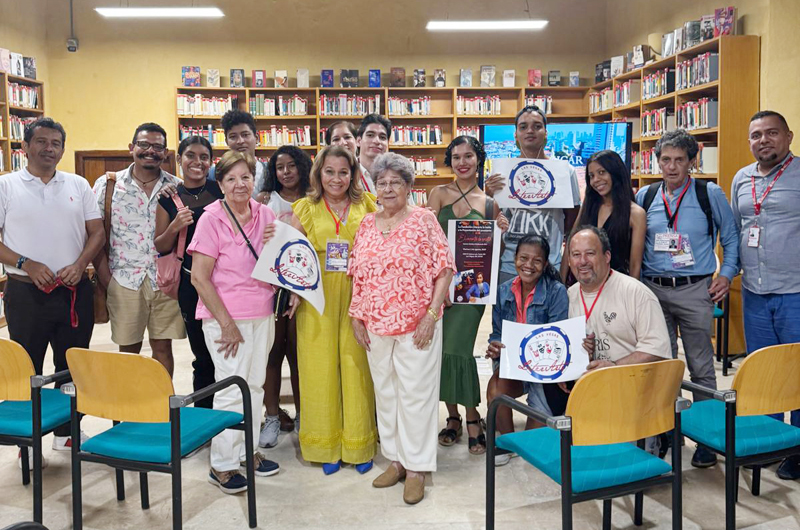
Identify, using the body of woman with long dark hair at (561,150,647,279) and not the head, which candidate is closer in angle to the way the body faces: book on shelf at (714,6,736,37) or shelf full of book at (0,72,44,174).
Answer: the shelf full of book

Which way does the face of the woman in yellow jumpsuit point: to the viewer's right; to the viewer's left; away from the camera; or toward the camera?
toward the camera

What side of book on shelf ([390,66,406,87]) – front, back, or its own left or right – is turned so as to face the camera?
front

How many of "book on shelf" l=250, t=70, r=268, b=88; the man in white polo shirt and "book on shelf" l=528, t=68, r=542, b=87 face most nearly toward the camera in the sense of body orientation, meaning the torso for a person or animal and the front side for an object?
3

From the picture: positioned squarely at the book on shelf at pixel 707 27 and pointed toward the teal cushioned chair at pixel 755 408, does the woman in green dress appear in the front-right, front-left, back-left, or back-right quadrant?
front-right

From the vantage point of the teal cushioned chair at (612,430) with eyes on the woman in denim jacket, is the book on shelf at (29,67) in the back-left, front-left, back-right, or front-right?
front-left

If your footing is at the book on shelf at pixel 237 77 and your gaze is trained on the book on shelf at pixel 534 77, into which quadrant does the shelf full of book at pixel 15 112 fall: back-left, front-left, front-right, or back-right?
back-right

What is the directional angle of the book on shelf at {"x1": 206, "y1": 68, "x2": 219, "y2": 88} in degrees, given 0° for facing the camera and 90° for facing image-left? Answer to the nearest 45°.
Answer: approximately 0°

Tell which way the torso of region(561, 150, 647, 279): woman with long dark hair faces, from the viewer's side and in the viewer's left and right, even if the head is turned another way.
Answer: facing the viewer and to the left of the viewer

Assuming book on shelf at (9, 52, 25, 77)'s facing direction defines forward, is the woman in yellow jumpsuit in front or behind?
in front

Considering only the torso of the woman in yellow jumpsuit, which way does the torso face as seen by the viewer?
toward the camera

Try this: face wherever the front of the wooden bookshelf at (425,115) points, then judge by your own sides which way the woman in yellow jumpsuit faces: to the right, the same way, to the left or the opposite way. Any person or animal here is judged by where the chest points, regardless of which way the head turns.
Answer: the same way

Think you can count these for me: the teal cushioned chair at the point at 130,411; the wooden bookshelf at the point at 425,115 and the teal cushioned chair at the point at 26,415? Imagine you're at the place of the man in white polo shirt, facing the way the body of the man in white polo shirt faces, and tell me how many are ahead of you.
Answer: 2

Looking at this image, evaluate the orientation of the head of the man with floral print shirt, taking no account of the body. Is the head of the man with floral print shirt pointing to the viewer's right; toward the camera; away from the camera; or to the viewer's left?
toward the camera

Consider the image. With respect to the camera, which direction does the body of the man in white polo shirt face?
toward the camera

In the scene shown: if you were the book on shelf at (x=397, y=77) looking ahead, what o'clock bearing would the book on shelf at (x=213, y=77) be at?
the book on shelf at (x=213, y=77) is roughly at 3 o'clock from the book on shelf at (x=397, y=77).

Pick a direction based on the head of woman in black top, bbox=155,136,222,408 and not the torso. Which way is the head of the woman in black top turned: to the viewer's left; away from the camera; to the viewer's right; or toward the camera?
toward the camera

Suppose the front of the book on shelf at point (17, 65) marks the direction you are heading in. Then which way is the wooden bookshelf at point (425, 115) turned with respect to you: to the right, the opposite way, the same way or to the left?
to the right
